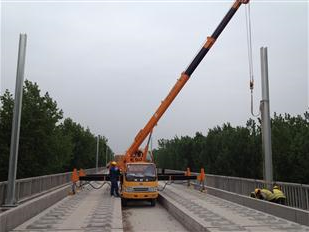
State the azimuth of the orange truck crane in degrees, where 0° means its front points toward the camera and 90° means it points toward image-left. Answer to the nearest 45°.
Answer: approximately 0°

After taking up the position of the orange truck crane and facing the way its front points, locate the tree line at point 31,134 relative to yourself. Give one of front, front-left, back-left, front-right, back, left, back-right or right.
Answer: right

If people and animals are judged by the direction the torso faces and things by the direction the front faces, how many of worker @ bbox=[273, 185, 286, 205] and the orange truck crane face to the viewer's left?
1

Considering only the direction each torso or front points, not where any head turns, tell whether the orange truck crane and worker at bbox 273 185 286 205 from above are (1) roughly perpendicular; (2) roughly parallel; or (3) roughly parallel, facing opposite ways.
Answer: roughly perpendicular

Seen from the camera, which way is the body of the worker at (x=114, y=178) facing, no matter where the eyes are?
away from the camera

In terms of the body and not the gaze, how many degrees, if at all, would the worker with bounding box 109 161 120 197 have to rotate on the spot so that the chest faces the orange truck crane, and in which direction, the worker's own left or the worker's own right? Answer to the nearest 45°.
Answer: approximately 45° to the worker's own right

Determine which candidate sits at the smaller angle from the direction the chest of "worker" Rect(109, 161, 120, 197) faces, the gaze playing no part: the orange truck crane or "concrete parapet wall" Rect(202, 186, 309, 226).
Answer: the orange truck crane

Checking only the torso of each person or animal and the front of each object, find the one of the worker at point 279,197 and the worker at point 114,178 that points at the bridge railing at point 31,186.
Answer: the worker at point 279,197

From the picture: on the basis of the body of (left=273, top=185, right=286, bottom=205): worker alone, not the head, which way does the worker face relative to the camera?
to the viewer's left
